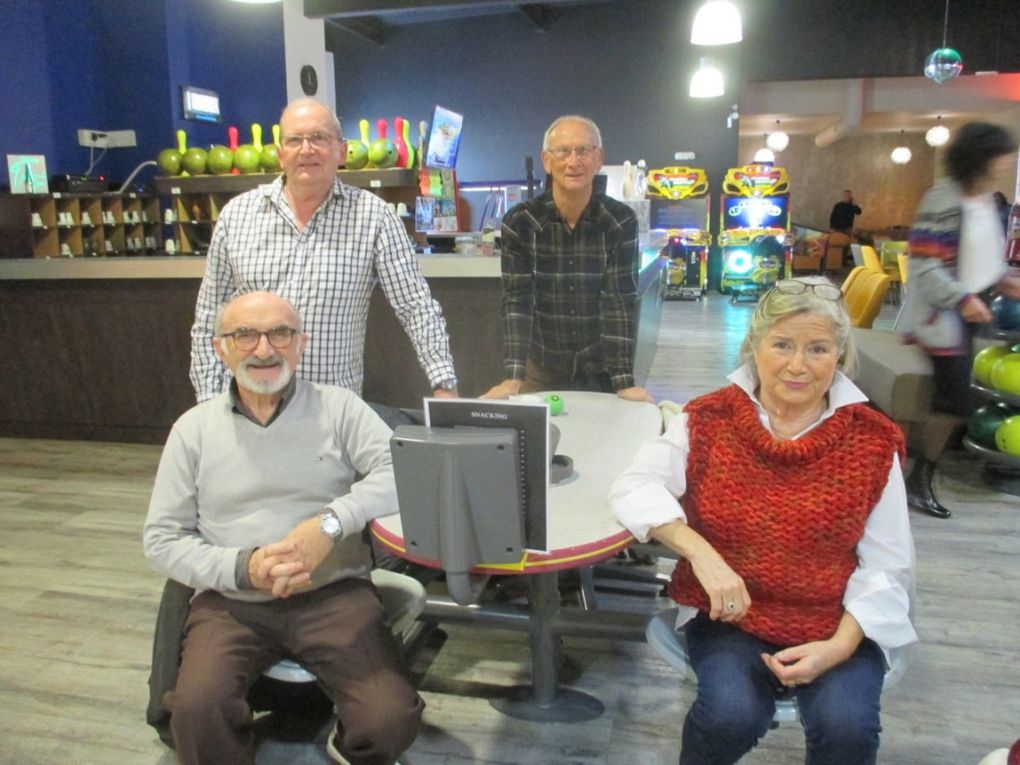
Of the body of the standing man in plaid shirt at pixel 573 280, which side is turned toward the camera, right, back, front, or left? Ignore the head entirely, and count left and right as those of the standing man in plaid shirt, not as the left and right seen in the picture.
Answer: front

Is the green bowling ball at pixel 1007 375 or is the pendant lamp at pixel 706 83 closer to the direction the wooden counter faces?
the green bowling ball

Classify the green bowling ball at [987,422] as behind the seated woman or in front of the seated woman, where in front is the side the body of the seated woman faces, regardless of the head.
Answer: behind

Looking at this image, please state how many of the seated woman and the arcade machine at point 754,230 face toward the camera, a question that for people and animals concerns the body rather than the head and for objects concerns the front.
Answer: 2

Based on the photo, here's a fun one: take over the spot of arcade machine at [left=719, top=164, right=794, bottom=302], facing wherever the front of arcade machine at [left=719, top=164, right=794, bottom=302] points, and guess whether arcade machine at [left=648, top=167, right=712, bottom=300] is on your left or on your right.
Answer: on your right

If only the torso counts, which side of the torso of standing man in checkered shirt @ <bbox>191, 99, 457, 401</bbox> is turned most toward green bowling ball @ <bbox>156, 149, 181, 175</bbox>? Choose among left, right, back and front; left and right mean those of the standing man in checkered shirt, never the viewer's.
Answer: back

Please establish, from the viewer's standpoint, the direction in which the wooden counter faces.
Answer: facing the viewer

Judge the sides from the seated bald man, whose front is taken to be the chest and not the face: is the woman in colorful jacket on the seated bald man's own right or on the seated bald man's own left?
on the seated bald man's own left

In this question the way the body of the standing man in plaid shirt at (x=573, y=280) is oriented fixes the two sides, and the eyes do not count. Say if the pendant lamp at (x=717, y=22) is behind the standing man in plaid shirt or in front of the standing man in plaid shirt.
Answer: behind

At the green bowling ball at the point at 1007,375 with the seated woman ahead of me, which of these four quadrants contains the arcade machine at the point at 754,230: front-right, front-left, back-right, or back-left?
back-right
